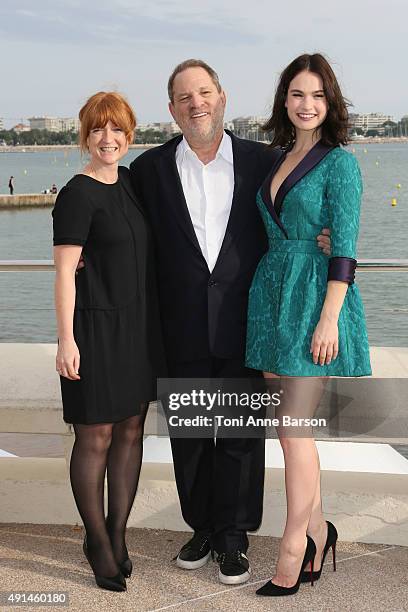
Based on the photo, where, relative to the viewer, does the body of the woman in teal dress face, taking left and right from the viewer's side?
facing the viewer and to the left of the viewer

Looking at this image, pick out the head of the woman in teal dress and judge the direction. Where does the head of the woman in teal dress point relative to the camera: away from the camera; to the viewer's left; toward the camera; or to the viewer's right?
toward the camera

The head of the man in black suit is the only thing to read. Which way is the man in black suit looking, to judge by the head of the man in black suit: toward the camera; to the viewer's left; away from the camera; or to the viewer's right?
toward the camera

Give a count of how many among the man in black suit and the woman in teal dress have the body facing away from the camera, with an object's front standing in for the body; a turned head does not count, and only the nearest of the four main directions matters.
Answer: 0

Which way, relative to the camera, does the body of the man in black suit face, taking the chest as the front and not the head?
toward the camera

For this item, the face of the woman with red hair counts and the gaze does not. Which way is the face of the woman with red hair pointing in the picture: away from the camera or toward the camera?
toward the camera
